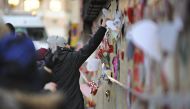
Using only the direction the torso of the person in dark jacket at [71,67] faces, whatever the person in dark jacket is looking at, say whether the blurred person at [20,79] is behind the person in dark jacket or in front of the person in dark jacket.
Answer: behind

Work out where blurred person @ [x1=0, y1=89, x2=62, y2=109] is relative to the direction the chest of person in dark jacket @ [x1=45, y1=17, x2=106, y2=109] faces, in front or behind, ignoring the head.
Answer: behind

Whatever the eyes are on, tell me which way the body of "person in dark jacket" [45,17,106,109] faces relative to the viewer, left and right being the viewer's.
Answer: facing away from the viewer and to the right of the viewer

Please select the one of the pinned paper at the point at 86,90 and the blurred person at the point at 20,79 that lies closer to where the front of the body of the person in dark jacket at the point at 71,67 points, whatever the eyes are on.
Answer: the pinned paper

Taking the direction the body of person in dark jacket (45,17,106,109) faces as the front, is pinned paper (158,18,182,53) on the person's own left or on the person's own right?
on the person's own right

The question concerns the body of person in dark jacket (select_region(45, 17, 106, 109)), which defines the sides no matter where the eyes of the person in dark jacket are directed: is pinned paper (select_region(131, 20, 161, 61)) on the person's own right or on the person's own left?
on the person's own right

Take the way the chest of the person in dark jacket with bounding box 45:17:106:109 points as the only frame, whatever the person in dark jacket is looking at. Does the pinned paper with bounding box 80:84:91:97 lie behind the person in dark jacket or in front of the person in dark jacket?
in front
